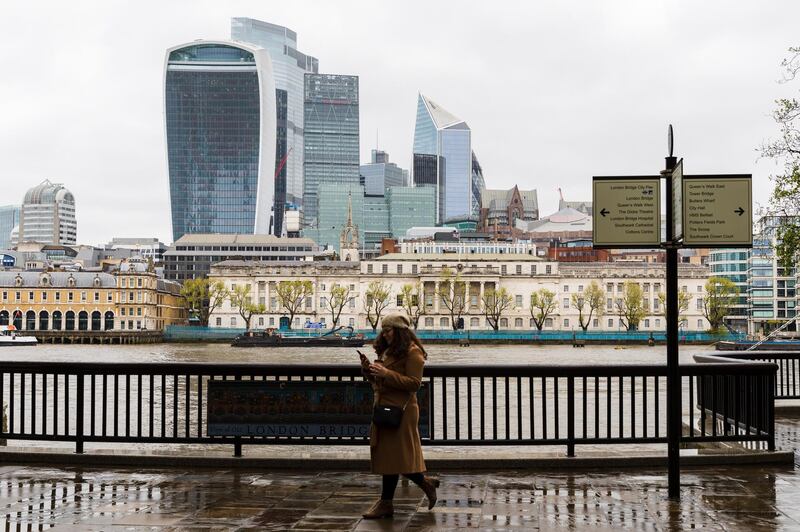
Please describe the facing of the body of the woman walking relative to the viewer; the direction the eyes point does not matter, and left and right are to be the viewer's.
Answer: facing to the left of the viewer

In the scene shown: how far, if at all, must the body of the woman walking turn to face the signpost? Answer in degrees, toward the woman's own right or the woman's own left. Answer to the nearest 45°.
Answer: approximately 180°
